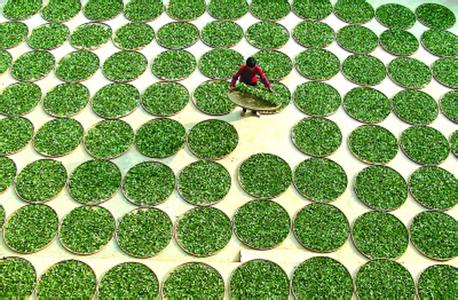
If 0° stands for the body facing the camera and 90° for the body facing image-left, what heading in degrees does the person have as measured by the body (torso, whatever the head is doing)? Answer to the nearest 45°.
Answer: approximately 0°
